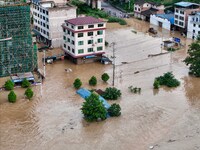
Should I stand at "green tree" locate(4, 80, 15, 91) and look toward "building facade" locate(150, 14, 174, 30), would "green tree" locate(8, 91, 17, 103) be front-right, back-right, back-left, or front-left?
back-right

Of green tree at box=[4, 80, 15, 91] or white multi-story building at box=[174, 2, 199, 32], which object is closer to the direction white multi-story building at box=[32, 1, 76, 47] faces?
the green tree

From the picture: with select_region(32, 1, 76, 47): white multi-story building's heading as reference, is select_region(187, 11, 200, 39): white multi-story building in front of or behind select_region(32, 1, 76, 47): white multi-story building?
behind

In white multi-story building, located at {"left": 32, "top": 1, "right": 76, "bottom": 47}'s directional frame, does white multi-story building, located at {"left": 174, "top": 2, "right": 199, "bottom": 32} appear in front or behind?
behind

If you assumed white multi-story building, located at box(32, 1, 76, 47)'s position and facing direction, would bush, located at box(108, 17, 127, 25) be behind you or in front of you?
behind
